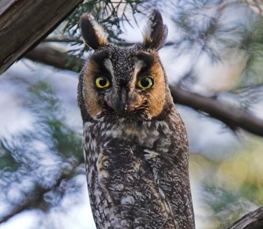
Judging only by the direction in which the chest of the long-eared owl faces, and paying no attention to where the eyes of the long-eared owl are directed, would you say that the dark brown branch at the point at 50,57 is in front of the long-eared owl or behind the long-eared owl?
behind

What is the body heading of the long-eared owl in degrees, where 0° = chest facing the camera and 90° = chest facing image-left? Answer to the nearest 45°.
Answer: approximately 0°
